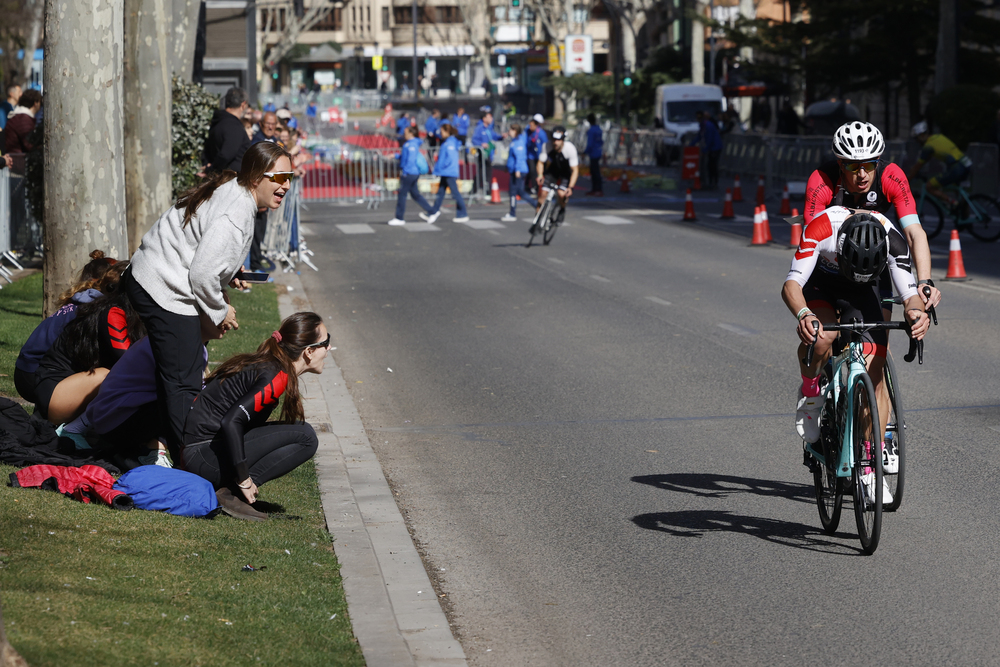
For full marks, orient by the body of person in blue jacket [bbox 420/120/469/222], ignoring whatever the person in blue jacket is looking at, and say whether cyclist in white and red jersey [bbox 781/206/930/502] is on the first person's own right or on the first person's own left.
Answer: on the first person's own left

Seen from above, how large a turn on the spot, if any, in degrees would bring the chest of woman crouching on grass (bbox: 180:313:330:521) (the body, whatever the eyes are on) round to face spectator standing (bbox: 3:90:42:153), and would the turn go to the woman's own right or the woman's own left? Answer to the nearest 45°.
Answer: approximately 90° to the woman's own left

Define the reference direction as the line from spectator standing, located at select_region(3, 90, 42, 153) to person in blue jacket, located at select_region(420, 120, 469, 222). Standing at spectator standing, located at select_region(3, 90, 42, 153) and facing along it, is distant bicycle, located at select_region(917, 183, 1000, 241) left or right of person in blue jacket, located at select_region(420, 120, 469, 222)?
right

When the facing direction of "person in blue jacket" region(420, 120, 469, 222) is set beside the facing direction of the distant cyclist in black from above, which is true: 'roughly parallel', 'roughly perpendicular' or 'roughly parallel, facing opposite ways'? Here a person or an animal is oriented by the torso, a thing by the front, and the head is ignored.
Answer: roughly perpendicular

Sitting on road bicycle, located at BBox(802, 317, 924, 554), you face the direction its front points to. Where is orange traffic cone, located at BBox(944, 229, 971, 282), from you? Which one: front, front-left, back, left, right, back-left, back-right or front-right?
back

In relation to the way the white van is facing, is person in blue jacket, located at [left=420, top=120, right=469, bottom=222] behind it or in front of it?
in front

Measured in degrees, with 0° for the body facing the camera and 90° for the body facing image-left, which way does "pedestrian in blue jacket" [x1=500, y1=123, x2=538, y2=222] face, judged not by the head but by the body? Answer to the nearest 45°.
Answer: approximately 90°

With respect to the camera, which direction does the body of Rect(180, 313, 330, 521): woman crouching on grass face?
to the viewer's right

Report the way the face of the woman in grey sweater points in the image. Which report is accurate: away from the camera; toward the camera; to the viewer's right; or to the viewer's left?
to the viewer's right
